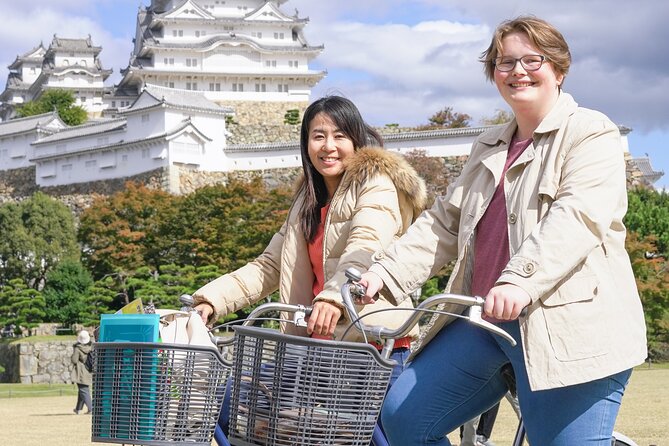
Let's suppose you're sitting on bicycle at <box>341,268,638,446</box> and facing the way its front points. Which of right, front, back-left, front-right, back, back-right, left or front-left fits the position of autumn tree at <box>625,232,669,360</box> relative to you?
back-right

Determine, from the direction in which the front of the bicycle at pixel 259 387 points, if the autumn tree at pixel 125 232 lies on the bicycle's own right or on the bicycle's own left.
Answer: on the bicycle's own right

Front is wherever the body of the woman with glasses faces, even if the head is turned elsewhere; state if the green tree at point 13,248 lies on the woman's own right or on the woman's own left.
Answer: on the woman's own right

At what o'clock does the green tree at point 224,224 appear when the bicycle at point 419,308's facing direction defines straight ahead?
The green tree is roughly at 4 o'clock from the bicycle.

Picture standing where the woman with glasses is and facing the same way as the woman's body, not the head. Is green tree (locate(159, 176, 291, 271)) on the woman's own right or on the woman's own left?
on the woman's own right

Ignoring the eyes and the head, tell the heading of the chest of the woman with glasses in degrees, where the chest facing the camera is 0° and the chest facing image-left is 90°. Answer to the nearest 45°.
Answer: approximately 45°

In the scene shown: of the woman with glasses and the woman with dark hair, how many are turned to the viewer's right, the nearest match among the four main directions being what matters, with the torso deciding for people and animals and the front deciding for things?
0

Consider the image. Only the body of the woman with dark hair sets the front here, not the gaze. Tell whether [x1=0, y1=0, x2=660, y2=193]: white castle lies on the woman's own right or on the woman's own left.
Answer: on the woman's own right

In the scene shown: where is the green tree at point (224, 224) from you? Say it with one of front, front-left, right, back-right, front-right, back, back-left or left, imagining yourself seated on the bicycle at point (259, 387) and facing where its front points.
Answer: back-right

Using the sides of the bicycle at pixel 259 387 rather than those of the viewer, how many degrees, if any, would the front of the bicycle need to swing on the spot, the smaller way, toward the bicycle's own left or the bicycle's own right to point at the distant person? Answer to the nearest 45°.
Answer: approximately 135° to the bicycle's own right

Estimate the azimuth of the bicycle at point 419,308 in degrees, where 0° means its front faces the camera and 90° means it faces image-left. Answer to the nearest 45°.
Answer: approximately 45°
